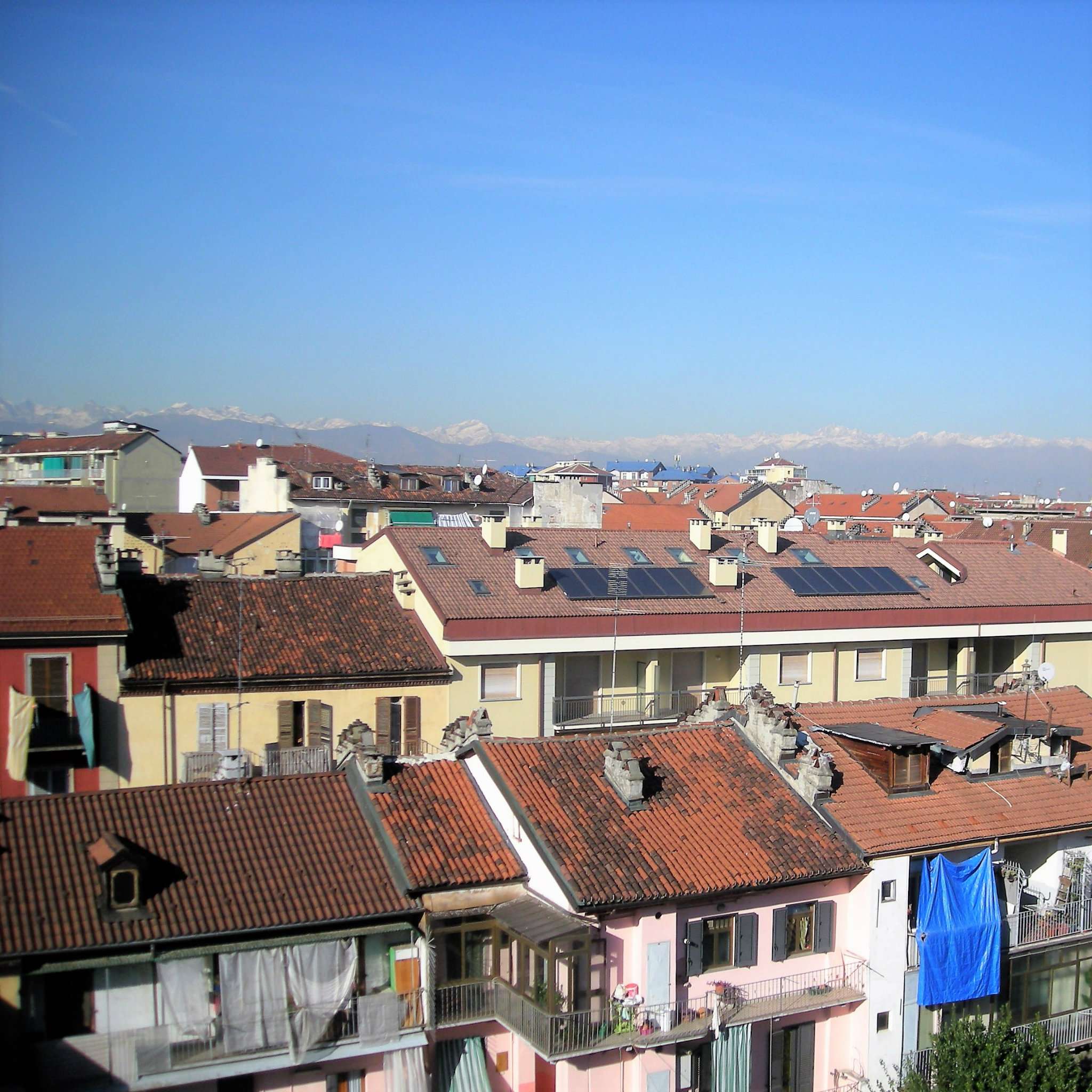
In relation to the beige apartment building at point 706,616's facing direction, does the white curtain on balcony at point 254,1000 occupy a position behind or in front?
in front

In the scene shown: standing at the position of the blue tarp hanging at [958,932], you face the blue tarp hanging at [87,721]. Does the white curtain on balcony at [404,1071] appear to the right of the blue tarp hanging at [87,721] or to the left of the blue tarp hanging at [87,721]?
left

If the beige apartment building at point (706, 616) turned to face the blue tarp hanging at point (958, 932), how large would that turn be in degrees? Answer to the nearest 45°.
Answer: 0° — it already faces it

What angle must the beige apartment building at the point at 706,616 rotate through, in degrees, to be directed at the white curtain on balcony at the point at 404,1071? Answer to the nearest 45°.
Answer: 0° — it already faces it

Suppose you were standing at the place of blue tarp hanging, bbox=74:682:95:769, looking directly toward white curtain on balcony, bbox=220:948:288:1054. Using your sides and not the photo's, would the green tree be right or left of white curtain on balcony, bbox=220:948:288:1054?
left

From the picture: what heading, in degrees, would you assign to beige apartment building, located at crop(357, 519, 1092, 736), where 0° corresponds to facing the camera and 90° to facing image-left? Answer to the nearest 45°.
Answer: approximately 0°

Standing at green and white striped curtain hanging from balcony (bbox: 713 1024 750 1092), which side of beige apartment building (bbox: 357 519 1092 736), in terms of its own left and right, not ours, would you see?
front

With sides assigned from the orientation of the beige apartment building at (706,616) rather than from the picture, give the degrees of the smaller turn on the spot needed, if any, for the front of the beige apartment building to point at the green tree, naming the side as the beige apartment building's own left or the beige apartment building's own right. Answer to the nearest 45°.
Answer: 0° — it already faces it

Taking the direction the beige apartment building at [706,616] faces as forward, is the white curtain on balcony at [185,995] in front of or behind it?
in front
